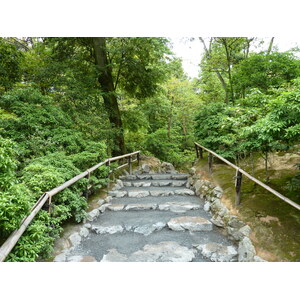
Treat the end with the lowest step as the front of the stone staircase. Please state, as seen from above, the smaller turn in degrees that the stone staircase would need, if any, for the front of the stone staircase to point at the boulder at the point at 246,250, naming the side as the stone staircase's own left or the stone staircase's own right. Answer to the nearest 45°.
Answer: approximately 45° to the stone staircase's own left

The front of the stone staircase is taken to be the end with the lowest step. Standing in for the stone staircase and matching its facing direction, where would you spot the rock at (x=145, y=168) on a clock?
The rock is roughly at 6 o'clock from the stone staircase.

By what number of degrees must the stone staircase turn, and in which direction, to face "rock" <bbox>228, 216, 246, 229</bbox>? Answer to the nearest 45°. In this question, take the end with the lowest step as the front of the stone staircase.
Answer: approximately 90° to its left

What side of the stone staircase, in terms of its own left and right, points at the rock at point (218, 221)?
left

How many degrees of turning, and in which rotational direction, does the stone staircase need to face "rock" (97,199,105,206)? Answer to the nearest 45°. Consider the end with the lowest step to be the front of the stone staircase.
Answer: approximately 135° to its right

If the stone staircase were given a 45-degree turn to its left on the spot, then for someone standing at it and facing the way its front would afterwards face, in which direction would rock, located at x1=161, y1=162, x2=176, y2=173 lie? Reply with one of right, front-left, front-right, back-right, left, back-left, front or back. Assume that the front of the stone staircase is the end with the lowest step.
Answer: back-left

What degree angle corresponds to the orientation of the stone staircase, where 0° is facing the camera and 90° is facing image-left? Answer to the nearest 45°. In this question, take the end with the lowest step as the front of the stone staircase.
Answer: approximately 0°
